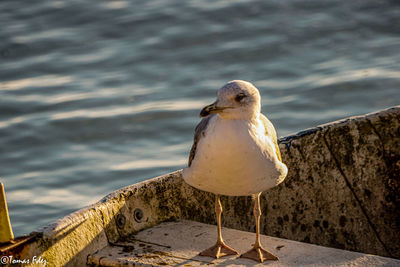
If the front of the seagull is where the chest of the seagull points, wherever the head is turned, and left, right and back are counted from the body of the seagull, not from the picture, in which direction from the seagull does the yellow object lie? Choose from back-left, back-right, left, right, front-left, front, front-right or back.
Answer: right

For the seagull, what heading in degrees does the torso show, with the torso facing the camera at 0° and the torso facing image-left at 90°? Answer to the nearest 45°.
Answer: approximately 0°
